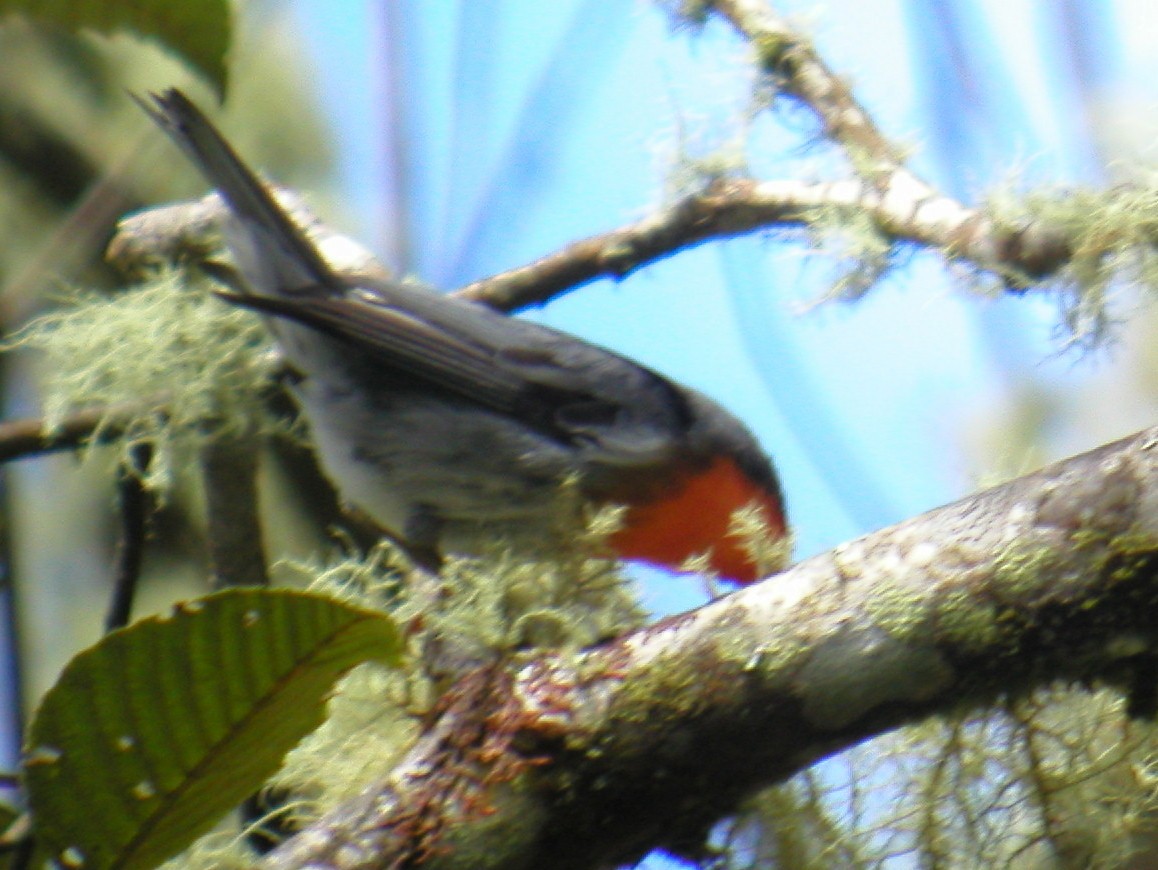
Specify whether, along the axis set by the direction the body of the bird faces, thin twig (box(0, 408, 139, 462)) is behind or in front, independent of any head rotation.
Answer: behind

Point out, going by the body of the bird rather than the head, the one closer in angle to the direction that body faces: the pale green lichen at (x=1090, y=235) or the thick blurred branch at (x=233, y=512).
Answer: the pale green lichen

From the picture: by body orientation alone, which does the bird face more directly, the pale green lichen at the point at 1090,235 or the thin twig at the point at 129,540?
the pale green lichen

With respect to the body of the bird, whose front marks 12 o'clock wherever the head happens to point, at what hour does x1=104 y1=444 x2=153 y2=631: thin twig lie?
The thin twig is roughly at 7 o'clock from the bird.

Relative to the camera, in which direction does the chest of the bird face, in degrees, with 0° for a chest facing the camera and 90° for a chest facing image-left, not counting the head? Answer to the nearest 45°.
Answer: approximately 270°

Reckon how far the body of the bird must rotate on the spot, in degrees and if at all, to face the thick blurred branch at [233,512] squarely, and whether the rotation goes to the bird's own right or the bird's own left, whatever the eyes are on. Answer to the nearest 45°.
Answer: approximately 135° to the bird's own left
